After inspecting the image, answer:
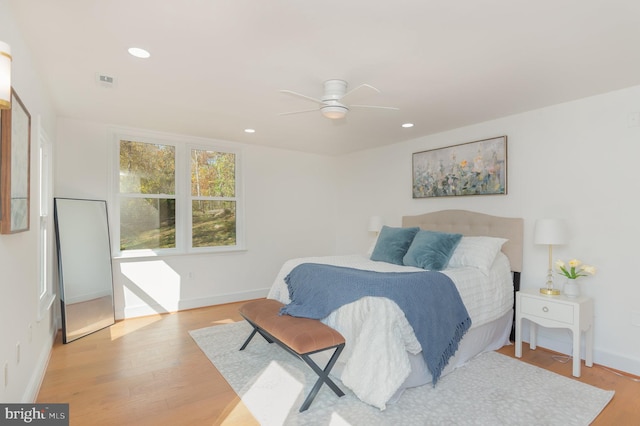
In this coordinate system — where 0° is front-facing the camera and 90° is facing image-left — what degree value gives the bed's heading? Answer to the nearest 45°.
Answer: approximately 45°

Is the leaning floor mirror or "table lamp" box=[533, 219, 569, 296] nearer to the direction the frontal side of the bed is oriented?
the leaning floor mirror

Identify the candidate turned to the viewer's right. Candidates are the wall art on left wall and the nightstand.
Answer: the wall art on left wall

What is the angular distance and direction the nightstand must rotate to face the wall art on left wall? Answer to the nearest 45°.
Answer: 0° — it already faces it

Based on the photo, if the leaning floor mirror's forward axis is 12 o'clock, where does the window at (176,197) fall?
The window is roughly at 10 o'clock from the leaning floor mirror.

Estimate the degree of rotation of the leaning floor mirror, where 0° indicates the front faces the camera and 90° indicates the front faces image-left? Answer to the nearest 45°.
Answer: approximately 315°

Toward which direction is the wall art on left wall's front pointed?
to the viewer's right

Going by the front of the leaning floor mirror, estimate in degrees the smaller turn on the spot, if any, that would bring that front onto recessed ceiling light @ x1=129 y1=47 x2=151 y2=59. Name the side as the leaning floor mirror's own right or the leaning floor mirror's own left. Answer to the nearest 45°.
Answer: approximately 45° to the leaning floor mirror's own right
